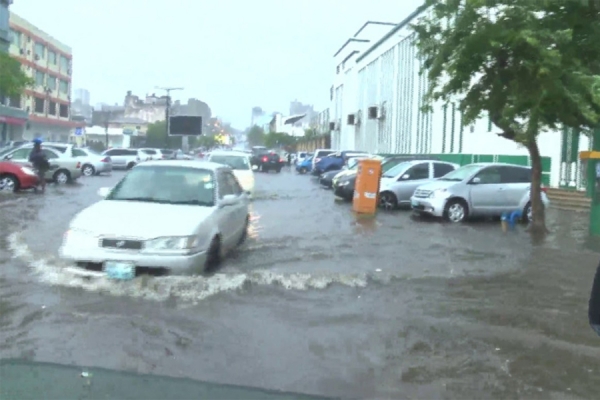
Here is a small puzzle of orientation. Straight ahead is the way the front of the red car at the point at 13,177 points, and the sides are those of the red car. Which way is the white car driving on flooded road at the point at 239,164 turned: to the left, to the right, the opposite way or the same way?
to the right

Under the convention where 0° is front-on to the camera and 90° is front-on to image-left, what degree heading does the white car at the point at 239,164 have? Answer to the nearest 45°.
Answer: approximately 0°

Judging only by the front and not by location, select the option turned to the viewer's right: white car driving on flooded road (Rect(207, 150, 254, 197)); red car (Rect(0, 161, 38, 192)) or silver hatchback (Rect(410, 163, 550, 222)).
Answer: the red car

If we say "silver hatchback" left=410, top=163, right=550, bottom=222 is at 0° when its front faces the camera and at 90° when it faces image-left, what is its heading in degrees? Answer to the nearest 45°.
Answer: approximately 45°

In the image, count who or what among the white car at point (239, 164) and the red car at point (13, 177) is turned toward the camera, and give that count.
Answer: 1

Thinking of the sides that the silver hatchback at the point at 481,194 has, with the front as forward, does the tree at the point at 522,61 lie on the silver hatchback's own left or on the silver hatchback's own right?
on the silver hatchback's own left

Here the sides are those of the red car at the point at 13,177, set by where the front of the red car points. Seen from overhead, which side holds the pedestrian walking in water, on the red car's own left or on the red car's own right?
on the red car's own left

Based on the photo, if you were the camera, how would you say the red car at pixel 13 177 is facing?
facing to the right of the viewer

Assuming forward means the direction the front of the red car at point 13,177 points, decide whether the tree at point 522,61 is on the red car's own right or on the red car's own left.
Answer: on the red car's own right

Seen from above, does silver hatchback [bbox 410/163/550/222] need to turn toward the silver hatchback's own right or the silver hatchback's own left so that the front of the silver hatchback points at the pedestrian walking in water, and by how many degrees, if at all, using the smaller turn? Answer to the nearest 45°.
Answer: approximately 45° to the silver hatchback's own right
